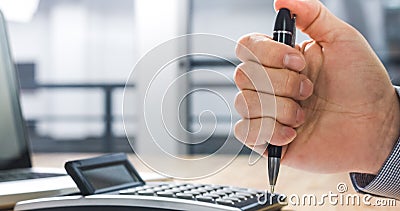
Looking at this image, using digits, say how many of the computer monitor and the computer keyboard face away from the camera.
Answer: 0

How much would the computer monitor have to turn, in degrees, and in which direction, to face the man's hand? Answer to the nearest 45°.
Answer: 0° — it already faces it

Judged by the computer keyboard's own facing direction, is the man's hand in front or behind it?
in front

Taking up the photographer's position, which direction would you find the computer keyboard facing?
facing the viewer and to the right of the viewer

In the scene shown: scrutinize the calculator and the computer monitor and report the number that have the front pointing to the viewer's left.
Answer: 0

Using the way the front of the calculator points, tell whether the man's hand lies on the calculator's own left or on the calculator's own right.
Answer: on the calculator's own left
